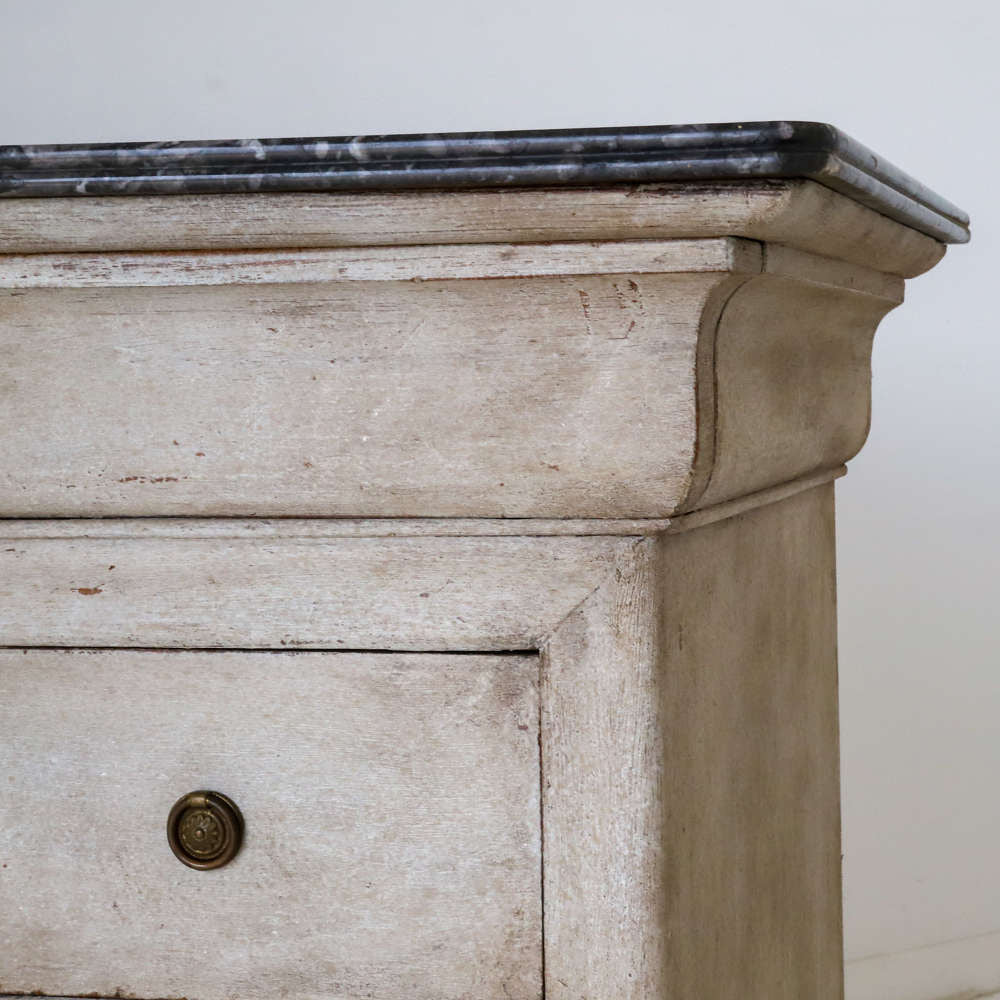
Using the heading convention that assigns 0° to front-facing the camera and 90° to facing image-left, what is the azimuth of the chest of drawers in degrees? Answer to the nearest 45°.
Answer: approximately 0°
